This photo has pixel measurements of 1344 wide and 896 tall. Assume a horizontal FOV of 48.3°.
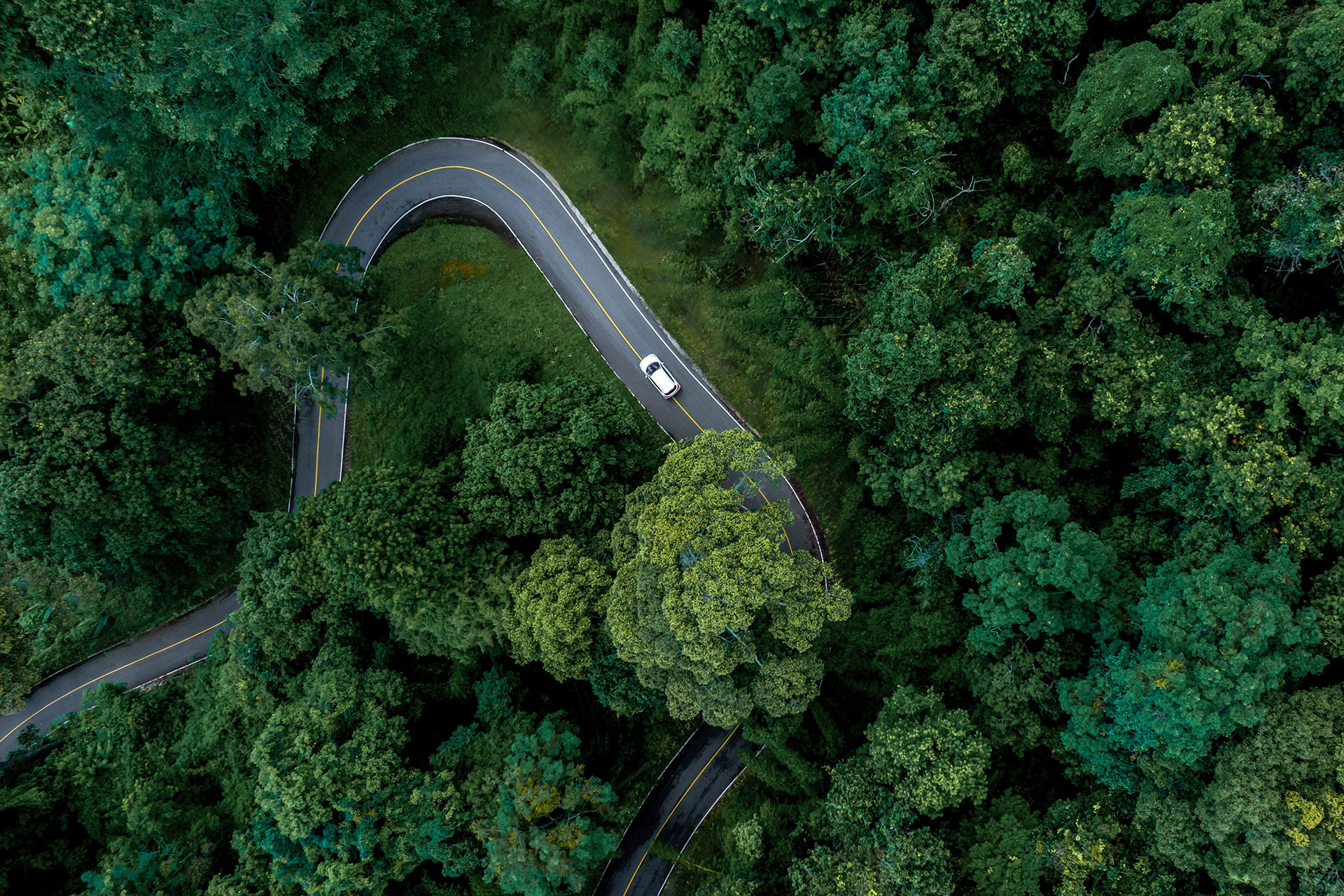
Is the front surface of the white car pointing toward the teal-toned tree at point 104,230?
no

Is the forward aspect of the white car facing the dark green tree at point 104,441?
no
